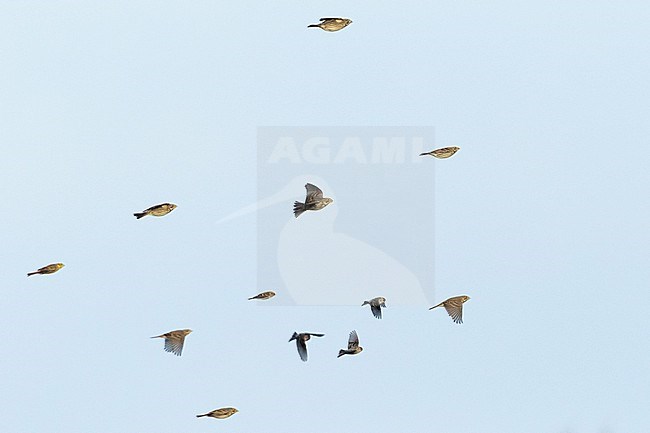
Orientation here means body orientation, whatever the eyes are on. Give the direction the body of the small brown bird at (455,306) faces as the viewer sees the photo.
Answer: to the viewer's right

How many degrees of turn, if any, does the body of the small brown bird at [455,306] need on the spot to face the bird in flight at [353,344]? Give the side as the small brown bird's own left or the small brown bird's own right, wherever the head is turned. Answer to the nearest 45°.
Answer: approximately 180°

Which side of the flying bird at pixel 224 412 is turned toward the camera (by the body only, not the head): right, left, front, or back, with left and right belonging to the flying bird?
right

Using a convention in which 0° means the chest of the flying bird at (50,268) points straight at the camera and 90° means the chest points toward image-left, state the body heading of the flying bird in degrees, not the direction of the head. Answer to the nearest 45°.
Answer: approximately 270°

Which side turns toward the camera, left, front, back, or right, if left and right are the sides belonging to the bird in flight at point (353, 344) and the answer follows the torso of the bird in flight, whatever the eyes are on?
right

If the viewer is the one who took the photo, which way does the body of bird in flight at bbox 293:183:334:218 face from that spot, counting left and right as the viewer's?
facing to the right of the viewer

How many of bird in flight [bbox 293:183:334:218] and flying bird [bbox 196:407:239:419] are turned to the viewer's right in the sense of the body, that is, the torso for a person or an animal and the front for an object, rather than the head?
2

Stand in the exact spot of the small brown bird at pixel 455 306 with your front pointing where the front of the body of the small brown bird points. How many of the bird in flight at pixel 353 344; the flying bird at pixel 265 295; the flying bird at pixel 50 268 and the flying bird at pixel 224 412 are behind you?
4

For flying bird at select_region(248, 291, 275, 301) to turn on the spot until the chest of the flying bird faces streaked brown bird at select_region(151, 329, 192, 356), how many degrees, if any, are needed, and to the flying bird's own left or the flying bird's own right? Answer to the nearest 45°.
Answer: approximately 135° to the flying bird's own right

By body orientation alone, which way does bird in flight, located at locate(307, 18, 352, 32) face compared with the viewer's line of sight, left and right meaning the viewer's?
facing to the right of the viewer

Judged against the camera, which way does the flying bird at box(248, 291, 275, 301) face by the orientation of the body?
to the viewer's right
